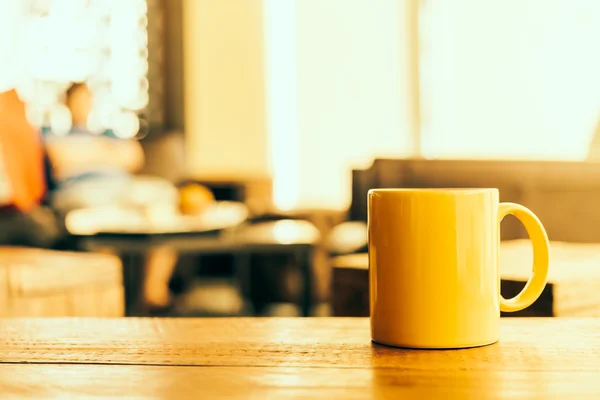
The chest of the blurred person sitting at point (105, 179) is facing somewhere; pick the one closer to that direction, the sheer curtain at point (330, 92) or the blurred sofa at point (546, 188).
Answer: the blurred sofa

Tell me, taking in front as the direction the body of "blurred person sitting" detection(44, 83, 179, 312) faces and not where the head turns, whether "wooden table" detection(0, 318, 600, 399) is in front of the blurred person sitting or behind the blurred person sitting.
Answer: in front

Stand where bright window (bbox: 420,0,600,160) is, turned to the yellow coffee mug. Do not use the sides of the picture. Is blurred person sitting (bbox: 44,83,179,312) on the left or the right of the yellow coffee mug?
right

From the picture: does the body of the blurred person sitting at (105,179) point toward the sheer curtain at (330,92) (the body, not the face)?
no

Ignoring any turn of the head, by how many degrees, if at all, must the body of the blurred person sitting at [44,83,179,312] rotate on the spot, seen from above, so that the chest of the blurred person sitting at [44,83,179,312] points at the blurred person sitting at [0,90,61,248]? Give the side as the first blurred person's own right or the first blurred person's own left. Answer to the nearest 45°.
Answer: approximately 90° to the first blurred person's own right

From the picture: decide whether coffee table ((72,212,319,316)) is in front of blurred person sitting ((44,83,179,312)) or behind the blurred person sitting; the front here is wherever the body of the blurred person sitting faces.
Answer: in front

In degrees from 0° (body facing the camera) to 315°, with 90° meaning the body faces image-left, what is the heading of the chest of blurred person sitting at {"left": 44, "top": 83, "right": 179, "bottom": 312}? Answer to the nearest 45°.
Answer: approximately 315°

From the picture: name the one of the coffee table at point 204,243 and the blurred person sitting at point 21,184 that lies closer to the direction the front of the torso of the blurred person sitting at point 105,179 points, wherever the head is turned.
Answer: the coffee table

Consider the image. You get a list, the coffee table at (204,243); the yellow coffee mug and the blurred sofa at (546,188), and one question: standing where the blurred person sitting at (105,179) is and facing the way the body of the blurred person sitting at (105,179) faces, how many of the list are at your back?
0
